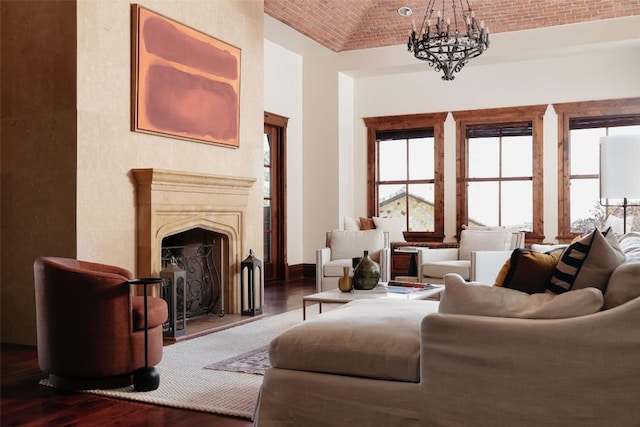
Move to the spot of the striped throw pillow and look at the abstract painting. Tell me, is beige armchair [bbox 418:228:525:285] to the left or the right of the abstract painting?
right

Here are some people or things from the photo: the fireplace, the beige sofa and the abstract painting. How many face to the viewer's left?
1

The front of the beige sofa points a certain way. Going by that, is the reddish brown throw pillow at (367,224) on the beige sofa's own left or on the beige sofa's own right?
on the beige sofa's own right

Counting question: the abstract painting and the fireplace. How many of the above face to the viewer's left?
0

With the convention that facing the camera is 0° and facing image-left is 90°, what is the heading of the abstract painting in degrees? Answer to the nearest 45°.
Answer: approximately 315°

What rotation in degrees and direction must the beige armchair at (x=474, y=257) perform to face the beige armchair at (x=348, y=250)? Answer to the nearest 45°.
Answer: approximately 45° to its right

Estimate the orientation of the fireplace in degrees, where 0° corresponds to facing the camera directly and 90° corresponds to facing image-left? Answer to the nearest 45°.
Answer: approximately 315°

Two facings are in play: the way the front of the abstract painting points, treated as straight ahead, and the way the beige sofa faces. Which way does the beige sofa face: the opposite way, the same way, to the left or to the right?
the opposite way

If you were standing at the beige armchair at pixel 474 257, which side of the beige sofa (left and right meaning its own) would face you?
right

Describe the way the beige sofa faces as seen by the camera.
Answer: facing to the left of the viewer

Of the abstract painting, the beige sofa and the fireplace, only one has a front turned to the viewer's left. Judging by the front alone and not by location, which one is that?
the beige sofa
